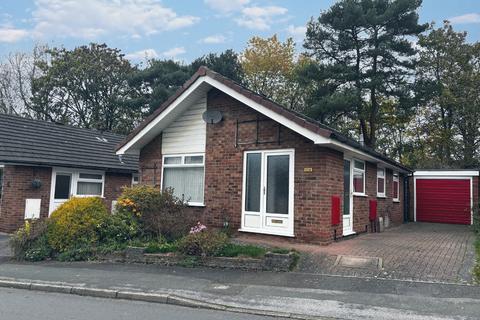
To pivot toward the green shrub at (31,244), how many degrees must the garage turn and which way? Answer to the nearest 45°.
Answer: approximately 45° to its right

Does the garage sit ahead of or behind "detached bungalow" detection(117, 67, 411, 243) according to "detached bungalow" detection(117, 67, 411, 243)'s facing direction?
behind

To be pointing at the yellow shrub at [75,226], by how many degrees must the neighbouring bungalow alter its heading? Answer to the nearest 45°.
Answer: approximately 45° to its right

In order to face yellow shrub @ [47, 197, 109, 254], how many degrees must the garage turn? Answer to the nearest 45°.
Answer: approximately 45° to its right

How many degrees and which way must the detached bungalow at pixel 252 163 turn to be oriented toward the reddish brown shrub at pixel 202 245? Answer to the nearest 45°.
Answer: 0° — it already faces it

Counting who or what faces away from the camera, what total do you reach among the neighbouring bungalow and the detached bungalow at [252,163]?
0

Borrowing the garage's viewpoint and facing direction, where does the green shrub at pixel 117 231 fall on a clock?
The green shrub is roughly at 1 o'clock from the garage.

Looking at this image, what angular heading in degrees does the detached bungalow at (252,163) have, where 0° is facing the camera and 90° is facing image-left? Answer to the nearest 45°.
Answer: approximately 45°

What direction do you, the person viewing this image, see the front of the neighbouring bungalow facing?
facing the viewer and to the right of the viewer

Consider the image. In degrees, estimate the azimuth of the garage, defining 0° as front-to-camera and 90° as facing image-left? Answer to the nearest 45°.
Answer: approximately 0°

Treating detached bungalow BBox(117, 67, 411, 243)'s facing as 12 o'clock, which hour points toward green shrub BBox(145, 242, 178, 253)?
The green shrub is roughly at 12 o'clock from the detached bungalow.
